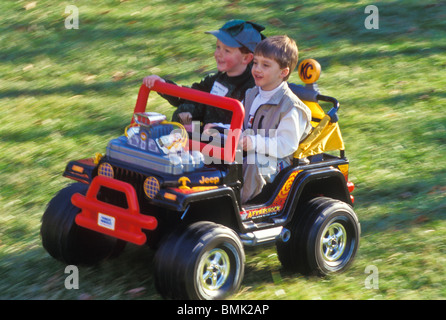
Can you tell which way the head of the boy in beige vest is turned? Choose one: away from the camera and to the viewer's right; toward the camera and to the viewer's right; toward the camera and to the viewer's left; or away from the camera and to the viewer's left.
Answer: toward the camera and to the viewer's left

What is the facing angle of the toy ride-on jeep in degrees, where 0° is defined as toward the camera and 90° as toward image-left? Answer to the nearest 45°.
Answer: approximately 45°

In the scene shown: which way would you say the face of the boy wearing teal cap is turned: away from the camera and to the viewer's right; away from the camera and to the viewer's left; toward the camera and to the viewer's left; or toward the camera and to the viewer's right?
toward the camera and to the viewer's left

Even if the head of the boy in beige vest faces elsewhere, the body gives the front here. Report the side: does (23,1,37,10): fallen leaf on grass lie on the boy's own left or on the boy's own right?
on the boy's own right

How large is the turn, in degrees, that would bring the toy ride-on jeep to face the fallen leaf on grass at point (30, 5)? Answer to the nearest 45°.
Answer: approximately 135° to its right

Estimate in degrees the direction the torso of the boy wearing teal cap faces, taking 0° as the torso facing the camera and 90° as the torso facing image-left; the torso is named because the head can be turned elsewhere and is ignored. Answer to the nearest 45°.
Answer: approximately 45°

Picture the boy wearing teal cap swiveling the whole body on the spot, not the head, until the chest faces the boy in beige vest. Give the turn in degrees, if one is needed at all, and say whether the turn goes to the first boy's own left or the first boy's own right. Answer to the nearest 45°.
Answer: approximately 45° to the first boy's own left
